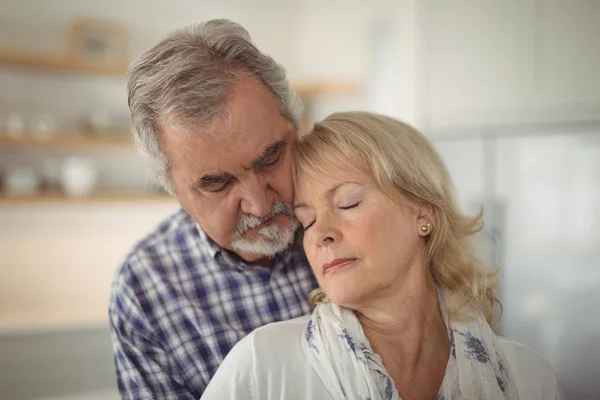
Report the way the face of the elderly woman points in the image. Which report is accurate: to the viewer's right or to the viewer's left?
to the viewer's left

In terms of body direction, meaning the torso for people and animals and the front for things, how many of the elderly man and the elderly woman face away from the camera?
0

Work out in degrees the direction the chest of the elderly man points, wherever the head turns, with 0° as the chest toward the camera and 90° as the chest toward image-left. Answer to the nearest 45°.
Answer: approximately 315°

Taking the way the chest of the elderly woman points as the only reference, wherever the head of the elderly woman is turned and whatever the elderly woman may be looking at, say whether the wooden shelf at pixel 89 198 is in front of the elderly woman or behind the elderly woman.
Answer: behind
